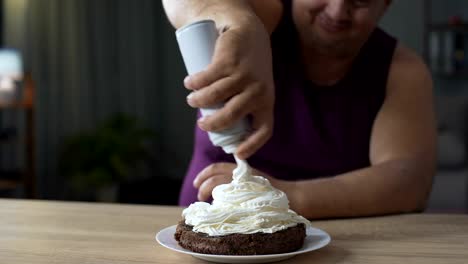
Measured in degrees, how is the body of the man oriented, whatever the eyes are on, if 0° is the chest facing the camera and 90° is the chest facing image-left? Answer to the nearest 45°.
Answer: approximately 0°

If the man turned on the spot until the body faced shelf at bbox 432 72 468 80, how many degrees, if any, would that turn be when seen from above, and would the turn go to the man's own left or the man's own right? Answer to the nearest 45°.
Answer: approximately 180°

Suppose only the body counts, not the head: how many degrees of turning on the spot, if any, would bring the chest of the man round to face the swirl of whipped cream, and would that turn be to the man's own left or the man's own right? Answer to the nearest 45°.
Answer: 0° — they already face it

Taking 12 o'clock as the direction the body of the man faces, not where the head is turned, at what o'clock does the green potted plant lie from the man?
The green potted plant is roughly at 5 o'clock from the man.

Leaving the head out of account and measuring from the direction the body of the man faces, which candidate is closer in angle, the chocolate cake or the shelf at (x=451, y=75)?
the chocolate cake

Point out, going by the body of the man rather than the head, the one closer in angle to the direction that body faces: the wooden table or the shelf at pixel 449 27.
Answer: the wooden table

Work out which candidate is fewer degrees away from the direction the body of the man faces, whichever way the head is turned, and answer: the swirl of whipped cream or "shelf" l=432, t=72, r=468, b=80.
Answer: the swirl of whipped cream
